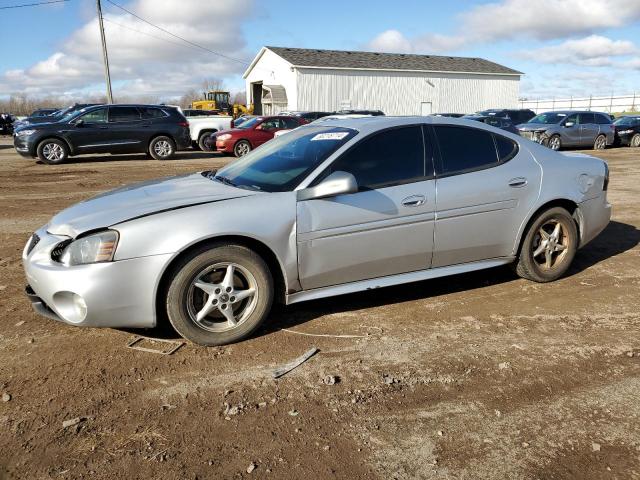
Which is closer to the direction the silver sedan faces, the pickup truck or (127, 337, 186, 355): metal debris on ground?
the metal debris on ground

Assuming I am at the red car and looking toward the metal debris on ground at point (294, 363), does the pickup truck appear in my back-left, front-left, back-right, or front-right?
back-right

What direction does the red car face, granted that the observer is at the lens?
facing the viewer and to the left of the viewer

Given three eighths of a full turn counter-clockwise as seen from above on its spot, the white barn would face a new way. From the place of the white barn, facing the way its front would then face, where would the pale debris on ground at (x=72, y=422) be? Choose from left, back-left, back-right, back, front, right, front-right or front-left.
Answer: right

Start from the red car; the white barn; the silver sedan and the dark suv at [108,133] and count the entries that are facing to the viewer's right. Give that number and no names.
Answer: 0

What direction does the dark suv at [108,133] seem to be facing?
to the viewer's left

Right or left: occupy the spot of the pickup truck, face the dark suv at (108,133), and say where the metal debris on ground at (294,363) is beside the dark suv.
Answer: left

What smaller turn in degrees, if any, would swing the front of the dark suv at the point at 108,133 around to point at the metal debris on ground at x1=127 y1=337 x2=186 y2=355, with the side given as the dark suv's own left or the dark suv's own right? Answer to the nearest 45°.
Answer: approximately 90° to the dark suv's own left

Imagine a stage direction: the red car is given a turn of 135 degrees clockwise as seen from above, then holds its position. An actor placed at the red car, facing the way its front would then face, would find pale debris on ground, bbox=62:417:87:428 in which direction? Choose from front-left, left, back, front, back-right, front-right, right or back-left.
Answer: back

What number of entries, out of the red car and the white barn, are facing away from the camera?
0

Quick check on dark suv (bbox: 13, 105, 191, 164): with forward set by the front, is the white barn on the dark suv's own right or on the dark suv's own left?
on the dark suv's own right

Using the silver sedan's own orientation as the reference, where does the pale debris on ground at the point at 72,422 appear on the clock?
The pale debris on ground is roughly at 12 o'clock from the silver sedan.

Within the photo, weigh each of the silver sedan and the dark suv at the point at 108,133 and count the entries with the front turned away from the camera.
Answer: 0

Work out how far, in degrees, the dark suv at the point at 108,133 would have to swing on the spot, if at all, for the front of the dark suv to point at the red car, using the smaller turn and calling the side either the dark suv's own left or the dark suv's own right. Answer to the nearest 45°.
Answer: approximately 180°
